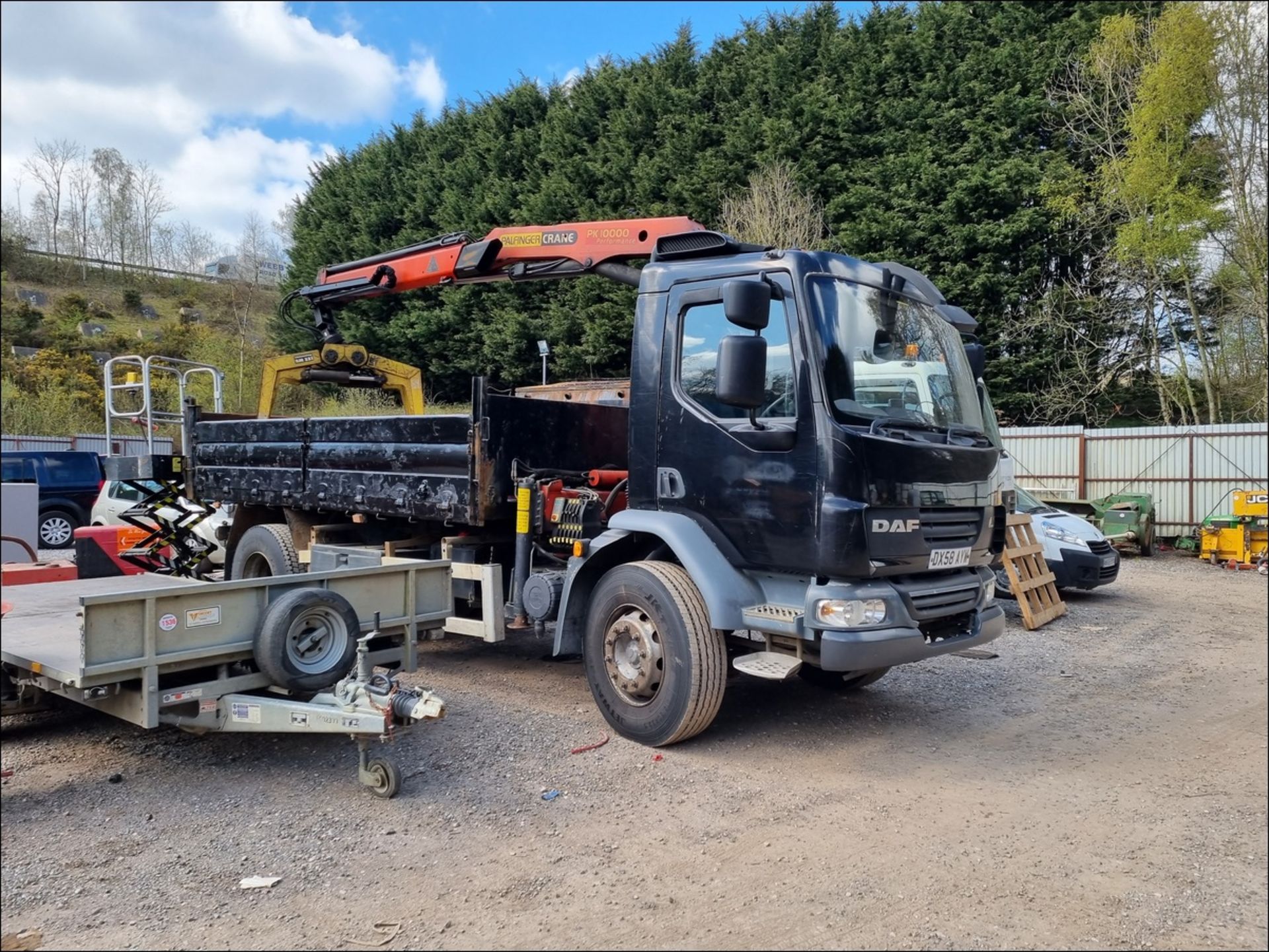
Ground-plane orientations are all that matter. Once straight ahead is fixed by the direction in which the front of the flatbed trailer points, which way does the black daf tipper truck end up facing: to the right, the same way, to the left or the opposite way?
the same way

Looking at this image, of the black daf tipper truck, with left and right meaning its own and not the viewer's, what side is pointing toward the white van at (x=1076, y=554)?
left

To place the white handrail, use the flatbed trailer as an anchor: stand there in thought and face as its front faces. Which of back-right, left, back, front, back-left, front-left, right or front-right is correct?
back-left

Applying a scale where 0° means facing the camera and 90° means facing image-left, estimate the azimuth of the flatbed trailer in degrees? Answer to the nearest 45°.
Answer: approximately 315°

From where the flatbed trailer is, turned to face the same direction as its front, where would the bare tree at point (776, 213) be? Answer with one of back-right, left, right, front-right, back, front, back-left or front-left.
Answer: left

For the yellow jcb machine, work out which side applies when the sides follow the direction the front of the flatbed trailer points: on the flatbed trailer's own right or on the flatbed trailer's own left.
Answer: on the flatbed trailer's own left

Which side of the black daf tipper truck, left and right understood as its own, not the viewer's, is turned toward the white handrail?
back

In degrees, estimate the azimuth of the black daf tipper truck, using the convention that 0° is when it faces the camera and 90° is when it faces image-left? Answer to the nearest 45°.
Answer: approximately 315°

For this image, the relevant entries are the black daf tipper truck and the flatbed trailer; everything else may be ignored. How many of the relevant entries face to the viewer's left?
0

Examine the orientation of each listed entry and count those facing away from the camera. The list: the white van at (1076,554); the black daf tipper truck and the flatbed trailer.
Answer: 0

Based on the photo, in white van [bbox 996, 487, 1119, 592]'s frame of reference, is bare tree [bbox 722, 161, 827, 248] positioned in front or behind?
behind

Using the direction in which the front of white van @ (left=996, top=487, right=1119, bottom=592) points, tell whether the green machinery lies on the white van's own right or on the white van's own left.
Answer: on the white van's own left

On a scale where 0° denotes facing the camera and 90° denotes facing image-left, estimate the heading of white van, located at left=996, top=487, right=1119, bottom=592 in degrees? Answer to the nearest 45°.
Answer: approximately 315°

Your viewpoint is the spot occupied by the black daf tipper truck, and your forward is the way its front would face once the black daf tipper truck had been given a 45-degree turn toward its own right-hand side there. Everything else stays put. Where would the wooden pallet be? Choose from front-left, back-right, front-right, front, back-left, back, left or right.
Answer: back-left

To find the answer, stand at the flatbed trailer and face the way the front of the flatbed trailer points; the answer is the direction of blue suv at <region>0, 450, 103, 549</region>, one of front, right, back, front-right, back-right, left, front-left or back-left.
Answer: back-left

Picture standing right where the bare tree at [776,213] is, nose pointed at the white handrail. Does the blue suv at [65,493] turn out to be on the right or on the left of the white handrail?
right

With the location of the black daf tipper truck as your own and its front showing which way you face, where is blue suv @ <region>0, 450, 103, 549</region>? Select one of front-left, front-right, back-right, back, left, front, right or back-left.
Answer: back

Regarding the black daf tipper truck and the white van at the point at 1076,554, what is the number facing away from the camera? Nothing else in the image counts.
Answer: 0

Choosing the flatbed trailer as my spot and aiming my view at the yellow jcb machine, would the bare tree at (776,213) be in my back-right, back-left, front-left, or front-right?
front-left
